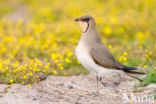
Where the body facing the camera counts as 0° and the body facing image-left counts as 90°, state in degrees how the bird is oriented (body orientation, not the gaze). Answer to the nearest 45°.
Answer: approximately 90°
